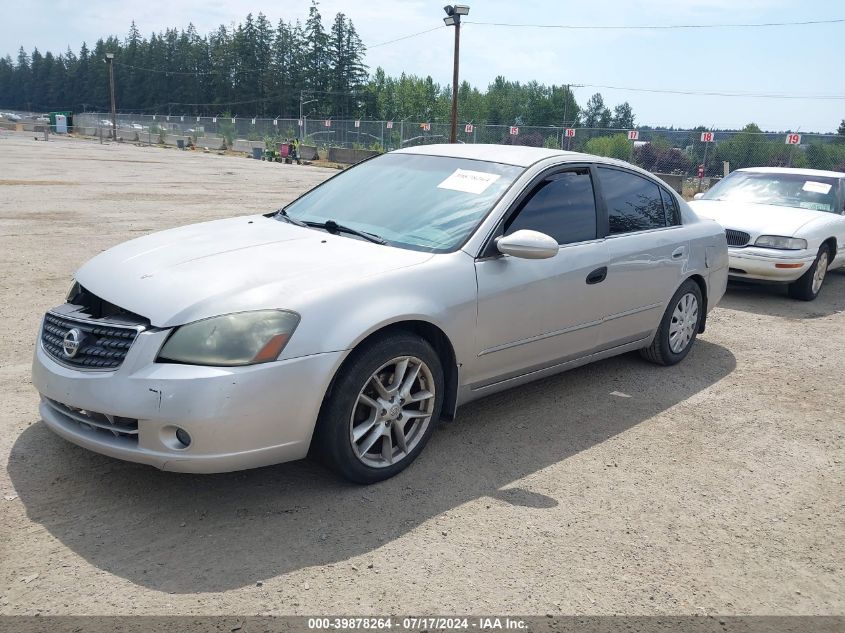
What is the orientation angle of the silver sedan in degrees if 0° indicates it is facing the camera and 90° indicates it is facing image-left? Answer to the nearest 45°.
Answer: approximately 45°

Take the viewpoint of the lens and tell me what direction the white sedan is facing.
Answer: facing the viewer and to the left of the viewer

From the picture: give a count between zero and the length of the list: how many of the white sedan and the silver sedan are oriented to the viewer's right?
0

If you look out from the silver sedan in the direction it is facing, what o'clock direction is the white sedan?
The white sedan is roughly at 6 o'clock from the silver sedan.

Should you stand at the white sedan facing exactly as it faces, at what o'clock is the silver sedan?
The silver sedan is roughly at 11 o'clock from the white sedan.
